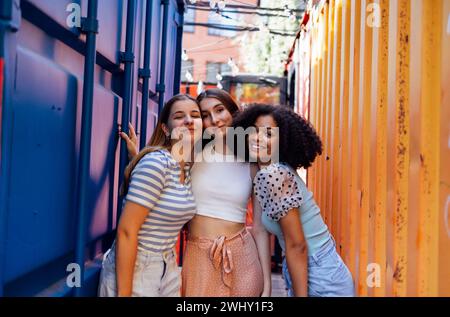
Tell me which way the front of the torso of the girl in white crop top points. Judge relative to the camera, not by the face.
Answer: toward the camera

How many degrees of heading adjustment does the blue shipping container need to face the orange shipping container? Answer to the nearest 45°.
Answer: approximately 45° to its left

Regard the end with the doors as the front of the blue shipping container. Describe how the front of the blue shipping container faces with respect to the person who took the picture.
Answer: facing the viewer and to the right of the viewer

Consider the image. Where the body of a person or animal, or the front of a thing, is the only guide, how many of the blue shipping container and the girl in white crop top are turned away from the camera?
0
